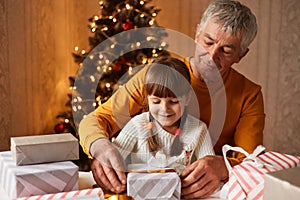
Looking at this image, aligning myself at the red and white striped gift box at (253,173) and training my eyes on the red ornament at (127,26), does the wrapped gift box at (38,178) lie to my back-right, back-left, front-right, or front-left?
front-left

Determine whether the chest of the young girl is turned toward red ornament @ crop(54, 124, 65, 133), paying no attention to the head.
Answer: no

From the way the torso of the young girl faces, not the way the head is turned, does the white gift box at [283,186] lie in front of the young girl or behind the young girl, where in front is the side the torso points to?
in front

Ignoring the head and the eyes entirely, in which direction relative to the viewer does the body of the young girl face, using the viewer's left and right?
facing the viewer

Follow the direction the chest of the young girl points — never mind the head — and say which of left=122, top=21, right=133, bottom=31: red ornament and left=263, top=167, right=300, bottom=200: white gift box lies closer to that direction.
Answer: the white gift box

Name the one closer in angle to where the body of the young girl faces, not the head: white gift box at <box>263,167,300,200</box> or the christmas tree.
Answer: the white gift box

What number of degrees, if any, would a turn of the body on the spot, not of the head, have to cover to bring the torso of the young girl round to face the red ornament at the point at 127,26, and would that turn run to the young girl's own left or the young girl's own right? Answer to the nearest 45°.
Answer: approximately 180°

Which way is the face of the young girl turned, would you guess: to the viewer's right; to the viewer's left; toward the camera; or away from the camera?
toward the camera

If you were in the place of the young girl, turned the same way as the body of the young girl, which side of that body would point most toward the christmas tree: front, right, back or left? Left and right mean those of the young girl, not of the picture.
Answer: back

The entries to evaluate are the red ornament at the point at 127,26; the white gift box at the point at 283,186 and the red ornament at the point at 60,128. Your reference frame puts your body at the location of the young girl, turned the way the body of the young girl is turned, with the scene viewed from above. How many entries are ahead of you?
1
